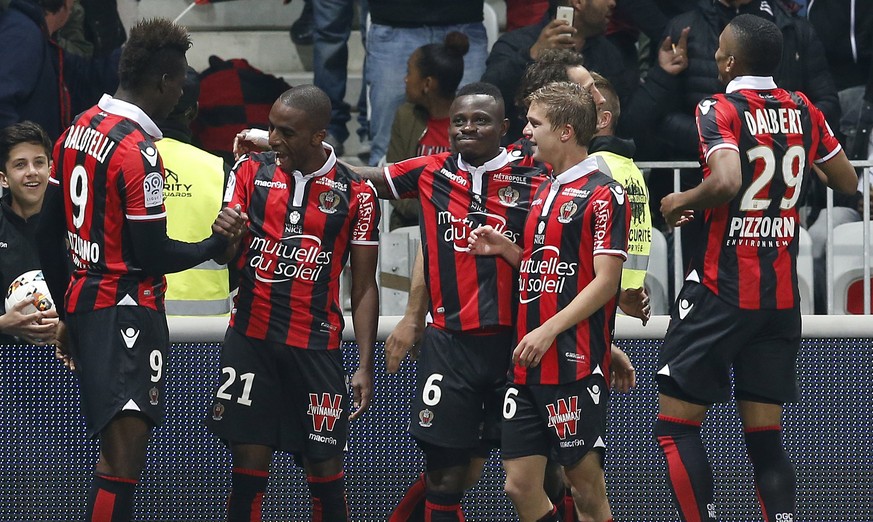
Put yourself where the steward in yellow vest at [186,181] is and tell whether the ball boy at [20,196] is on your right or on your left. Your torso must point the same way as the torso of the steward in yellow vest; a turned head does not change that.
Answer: on your left

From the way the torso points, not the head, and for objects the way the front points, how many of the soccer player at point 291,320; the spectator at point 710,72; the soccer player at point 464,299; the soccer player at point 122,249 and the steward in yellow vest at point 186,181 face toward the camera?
3

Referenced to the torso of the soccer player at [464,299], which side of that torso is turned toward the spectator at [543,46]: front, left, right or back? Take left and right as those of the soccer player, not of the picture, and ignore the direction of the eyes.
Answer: back

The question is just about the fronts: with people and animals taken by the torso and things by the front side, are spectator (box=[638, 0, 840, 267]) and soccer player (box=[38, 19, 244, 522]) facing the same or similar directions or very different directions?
very different directions

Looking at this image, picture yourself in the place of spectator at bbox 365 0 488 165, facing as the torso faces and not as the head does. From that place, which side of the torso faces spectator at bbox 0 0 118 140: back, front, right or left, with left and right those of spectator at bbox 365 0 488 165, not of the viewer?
right

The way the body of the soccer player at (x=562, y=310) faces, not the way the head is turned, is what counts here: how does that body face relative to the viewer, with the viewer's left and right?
facing the viewer and to the left of the viewer

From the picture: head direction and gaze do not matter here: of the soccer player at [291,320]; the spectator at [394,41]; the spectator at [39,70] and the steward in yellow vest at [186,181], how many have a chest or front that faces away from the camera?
1

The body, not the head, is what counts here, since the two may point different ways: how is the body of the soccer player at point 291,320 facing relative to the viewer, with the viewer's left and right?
facing the viewer

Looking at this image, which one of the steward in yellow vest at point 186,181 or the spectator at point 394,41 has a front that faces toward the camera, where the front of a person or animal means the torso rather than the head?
the spectator

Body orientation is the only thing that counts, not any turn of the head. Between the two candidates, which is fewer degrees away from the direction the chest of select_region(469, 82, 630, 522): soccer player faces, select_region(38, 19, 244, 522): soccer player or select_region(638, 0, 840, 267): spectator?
the soccer player

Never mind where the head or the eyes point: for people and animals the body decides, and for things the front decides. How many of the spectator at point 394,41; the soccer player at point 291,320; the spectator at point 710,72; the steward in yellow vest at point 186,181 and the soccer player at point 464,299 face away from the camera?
1

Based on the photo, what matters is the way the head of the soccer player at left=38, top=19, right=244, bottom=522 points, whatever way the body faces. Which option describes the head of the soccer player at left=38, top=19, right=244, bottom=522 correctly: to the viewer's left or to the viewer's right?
to the viewer's right

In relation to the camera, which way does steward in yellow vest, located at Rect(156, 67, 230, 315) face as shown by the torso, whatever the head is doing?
away from the camera

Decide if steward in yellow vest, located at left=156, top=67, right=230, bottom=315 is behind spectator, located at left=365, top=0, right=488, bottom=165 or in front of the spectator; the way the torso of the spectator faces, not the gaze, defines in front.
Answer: in front

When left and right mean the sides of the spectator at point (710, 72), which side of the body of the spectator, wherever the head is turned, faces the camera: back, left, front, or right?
front

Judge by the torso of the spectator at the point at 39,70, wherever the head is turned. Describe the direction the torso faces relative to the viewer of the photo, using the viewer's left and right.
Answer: facing the viewer and to the right of the viewer

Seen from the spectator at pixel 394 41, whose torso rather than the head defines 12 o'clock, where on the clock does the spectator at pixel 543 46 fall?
the spectator at pixel 543 46 is roughly at 10 o'clock from the spectator at pixel 394 41.

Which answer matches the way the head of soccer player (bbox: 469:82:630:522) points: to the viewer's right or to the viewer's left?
to the viewer's left

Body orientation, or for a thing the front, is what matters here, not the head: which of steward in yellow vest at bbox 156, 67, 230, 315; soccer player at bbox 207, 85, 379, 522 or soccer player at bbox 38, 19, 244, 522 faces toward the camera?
soccer player at bbox 207, 85, 379, 522
